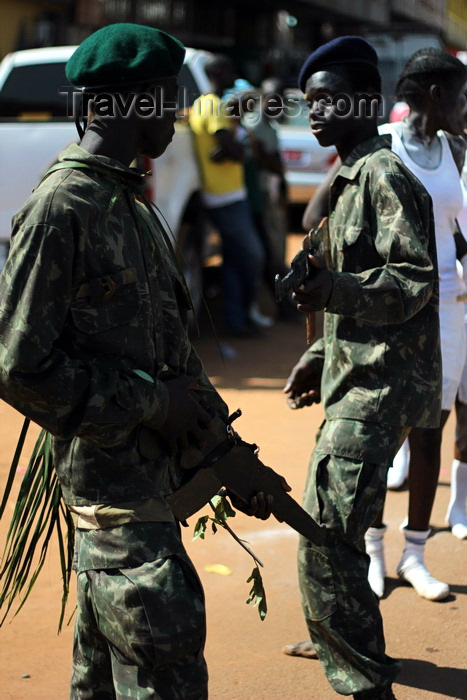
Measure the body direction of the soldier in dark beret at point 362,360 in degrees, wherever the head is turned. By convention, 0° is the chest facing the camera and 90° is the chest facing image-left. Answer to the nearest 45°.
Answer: approximately 90°

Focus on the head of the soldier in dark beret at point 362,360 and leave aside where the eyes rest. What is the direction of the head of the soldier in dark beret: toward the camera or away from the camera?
toward the camera

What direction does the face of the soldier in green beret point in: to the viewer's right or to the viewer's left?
to the viewer's right
